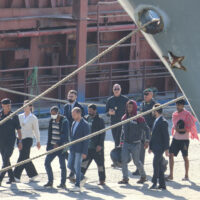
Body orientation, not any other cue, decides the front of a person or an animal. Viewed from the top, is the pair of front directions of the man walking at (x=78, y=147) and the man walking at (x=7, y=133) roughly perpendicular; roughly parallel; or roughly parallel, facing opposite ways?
roughly parallel

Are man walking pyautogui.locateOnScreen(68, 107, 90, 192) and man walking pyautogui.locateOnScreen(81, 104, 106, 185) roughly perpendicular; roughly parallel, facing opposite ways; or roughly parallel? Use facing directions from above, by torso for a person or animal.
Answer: roughly parallel

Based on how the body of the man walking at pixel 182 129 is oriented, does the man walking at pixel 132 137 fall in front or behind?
in front

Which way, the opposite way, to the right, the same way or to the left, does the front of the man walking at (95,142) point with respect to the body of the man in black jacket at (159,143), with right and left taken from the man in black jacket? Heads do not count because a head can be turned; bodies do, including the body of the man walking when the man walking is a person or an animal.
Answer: the same way

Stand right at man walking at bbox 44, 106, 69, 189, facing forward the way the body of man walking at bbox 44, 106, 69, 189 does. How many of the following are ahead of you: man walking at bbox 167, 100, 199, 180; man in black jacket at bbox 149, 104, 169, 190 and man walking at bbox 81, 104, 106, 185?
0

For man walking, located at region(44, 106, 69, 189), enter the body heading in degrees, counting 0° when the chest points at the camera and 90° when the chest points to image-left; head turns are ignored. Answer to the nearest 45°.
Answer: approximately 45°

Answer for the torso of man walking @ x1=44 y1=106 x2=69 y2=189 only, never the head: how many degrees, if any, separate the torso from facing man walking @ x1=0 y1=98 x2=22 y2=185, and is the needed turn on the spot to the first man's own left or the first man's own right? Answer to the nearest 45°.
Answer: approximately 45° to the first man's own right

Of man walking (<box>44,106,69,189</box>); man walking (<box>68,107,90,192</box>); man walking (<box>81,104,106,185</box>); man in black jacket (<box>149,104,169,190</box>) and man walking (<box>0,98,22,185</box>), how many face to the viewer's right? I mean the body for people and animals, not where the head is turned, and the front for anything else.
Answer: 0

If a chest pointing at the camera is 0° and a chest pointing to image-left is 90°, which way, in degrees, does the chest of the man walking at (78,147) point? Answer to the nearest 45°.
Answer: approximately 45°

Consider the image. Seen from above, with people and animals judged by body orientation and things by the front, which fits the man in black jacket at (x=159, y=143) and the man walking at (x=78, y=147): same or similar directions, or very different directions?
same or similar directions

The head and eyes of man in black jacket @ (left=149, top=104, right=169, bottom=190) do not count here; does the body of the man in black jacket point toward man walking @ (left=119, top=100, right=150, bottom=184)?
no

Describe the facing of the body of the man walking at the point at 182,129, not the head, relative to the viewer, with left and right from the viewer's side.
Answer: facing the viewer and to the left of the viewer

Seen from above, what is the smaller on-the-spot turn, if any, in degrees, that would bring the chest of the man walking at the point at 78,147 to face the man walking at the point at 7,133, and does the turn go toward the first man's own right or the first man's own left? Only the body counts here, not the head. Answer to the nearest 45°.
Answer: approximately 45° to the first man's own right

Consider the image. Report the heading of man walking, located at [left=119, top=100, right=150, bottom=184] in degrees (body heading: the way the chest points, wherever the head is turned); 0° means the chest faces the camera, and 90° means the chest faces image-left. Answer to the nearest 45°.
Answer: approximately 45°

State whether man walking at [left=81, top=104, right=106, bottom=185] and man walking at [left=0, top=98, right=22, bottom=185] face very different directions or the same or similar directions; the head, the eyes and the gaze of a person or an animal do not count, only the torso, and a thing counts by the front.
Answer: same or similar directions

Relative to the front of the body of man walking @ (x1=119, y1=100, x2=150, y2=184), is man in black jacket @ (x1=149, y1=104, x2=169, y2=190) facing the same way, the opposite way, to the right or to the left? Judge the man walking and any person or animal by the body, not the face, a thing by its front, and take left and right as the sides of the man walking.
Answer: the same way

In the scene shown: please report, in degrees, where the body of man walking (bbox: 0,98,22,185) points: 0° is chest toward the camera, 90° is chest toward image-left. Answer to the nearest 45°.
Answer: approximately 45°
